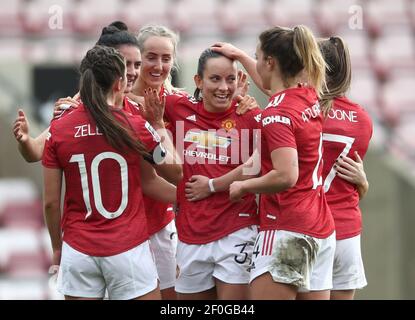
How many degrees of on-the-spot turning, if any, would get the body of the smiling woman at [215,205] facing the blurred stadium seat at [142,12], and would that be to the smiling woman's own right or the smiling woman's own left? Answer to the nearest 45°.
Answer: approximately 180°

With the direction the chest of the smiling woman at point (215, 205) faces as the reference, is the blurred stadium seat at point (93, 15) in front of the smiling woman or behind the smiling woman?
behind

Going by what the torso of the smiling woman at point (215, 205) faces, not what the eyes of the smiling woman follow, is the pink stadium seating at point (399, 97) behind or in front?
behind

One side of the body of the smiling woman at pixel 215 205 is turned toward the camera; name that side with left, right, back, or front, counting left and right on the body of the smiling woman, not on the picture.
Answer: front

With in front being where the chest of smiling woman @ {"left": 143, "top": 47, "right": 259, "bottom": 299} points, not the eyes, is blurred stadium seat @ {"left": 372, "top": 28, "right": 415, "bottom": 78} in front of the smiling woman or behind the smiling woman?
behind

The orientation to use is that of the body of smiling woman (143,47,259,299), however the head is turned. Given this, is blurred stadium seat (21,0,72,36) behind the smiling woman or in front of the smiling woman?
behind

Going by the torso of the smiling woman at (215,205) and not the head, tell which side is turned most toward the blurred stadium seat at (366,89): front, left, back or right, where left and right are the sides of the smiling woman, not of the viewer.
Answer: back

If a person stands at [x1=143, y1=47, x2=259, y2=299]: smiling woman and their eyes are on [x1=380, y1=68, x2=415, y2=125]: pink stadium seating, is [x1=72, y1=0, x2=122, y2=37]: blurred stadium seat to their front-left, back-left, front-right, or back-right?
front-left

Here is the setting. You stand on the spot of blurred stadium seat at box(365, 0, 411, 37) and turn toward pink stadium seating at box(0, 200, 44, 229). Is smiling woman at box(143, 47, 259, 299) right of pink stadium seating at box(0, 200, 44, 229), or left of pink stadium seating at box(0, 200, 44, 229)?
left
